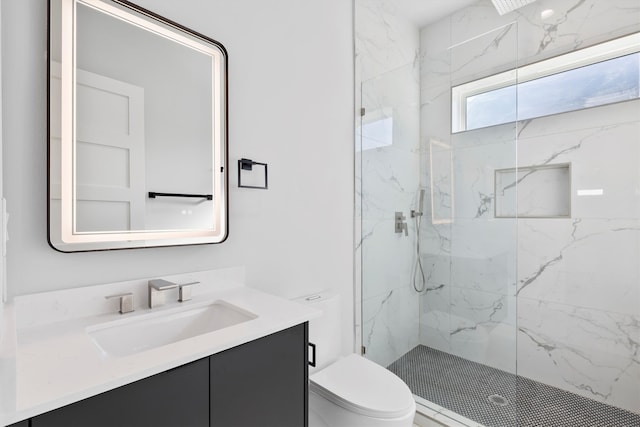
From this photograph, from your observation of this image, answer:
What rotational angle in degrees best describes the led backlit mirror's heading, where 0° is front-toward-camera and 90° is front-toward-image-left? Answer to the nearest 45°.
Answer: approximately 315°
